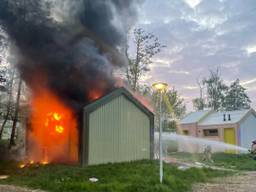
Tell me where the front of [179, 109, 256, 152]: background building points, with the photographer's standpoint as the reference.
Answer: facing the viewer and to the left of the viewer

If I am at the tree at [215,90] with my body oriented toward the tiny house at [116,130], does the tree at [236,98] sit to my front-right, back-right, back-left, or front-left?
back-left

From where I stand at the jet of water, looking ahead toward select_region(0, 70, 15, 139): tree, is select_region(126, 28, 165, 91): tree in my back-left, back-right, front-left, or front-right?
front-right

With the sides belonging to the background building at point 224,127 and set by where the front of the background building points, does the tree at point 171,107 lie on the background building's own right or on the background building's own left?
on the background building's own right

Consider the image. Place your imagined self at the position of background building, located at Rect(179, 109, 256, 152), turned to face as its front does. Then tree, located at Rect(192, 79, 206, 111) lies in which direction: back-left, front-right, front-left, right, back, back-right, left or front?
back-right

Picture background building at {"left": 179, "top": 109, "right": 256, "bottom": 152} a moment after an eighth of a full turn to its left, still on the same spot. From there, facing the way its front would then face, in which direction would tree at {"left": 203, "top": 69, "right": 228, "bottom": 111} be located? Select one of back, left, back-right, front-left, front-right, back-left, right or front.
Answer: back
